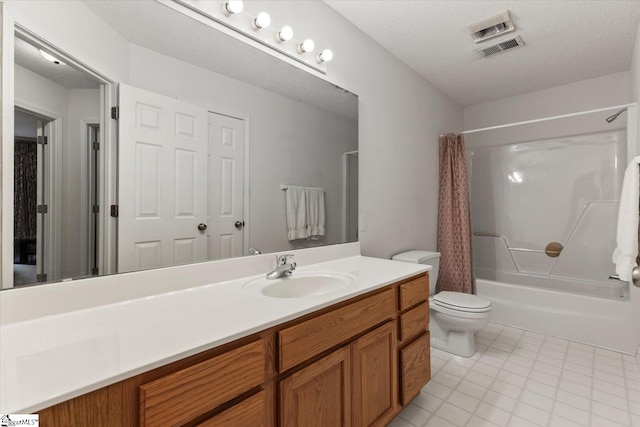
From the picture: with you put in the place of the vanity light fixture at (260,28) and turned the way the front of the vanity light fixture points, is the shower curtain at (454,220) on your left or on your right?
on your left

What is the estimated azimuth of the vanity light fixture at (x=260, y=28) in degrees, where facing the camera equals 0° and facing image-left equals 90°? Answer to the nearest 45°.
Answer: approximately 315°

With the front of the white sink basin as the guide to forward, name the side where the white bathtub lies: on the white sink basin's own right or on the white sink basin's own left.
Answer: on the white sink basin's own left

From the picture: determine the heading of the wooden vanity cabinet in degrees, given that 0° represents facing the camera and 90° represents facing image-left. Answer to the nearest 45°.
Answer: approximately 315°
